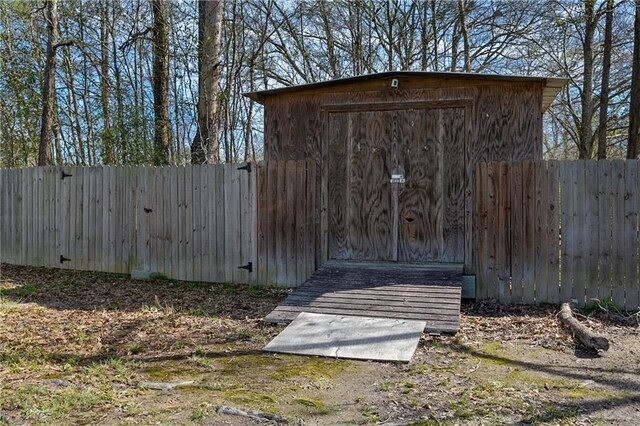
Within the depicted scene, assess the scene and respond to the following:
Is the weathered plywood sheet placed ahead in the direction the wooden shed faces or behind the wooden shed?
ahead

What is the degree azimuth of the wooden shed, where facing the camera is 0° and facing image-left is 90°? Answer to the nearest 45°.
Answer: approximately 0°

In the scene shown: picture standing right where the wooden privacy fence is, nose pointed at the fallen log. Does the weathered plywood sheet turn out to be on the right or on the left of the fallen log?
right

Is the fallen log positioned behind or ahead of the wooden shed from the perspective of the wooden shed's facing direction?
ahead

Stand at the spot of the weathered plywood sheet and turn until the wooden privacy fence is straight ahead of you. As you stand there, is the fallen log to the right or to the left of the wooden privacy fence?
right
